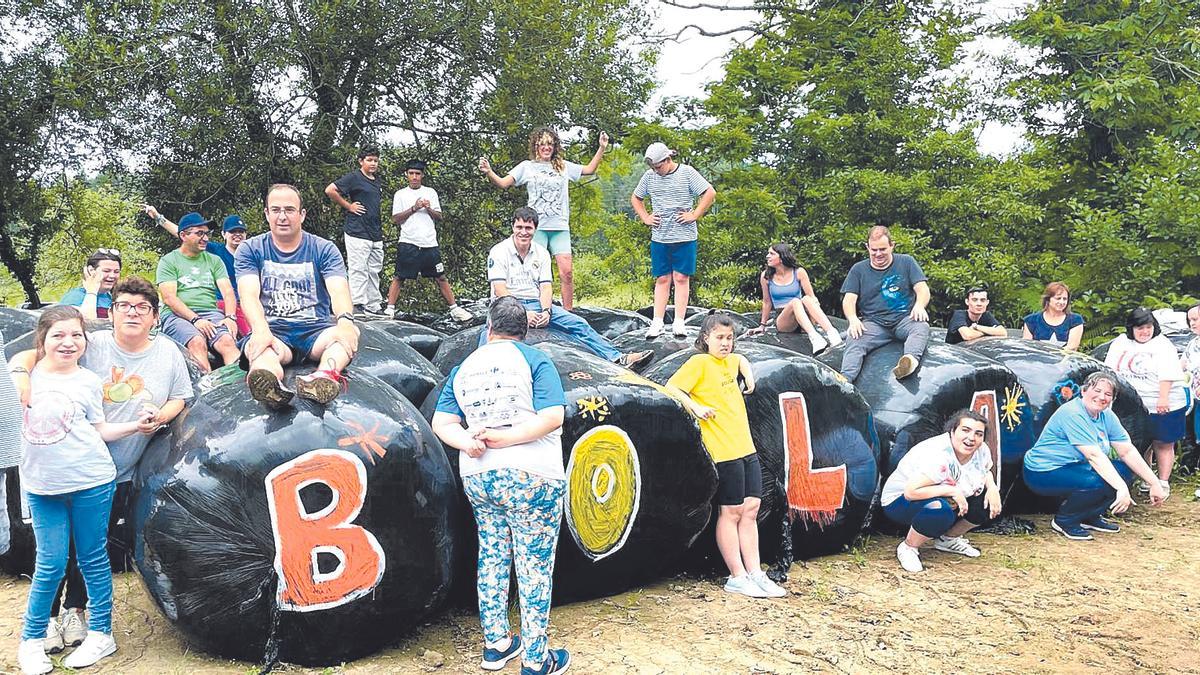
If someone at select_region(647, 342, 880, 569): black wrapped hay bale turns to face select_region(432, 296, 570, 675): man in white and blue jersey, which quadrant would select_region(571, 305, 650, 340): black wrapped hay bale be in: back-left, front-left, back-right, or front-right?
back-right

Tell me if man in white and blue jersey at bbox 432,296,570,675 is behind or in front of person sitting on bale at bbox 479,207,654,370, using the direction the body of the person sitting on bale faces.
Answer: in front

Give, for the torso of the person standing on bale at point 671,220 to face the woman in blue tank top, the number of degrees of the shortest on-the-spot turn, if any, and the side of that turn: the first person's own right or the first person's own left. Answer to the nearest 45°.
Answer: approximately 90° to the first person's own left

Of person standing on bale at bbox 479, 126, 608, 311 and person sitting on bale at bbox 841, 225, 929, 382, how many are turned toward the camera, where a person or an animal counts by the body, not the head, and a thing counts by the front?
2

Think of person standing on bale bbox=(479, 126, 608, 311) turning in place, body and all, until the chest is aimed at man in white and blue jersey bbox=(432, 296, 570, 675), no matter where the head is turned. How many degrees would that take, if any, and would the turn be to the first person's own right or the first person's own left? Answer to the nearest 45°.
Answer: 0° — they already face them

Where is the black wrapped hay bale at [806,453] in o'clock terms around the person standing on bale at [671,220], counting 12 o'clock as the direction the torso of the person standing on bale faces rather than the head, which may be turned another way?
The black wrapped hay bale is roughly at 11 o'clock from the person standing on bale.

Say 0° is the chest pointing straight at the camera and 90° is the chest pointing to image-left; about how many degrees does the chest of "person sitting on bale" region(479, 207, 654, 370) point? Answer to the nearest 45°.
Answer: approximately 315°

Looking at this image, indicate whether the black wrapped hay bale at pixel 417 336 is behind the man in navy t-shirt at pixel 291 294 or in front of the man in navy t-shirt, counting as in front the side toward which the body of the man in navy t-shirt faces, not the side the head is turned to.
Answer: behind
